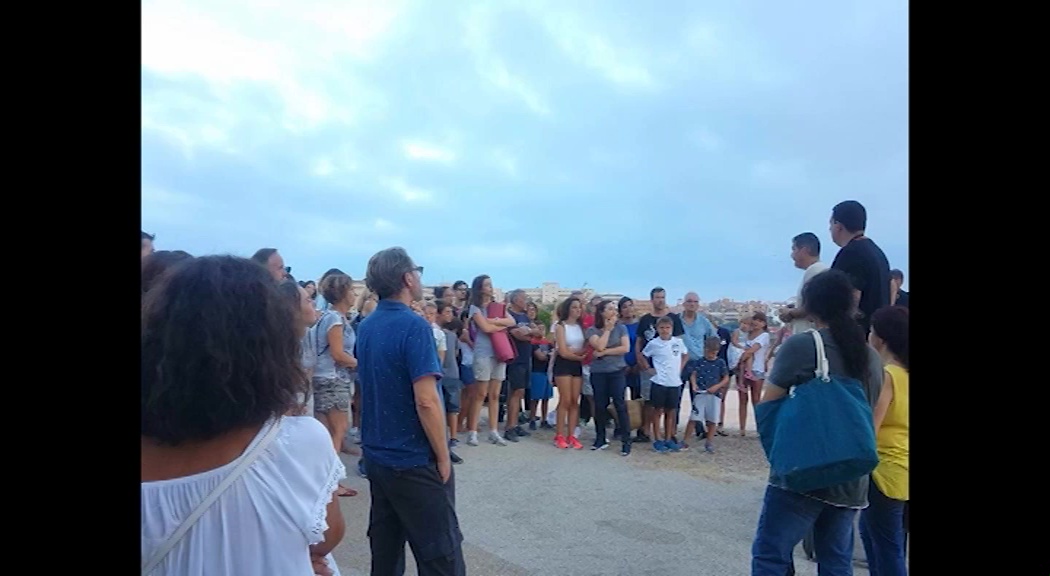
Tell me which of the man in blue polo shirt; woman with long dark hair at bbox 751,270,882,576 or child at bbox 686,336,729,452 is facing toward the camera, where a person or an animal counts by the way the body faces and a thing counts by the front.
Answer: the child

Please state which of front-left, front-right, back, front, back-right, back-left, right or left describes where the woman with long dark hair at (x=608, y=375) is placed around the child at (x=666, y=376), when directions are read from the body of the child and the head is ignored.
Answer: right

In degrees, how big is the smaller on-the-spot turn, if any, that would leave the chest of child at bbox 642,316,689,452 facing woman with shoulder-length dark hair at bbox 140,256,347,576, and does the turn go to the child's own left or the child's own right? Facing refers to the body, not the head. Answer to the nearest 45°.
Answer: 0° — they already face them

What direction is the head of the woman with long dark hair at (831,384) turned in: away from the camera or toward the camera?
away from the camera

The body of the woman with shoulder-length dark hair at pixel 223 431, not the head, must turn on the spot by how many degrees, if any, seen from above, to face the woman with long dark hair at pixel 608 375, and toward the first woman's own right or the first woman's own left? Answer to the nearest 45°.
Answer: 0° — they already face them

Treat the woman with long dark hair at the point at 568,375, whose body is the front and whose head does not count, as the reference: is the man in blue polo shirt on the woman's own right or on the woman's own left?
on the woman's own right

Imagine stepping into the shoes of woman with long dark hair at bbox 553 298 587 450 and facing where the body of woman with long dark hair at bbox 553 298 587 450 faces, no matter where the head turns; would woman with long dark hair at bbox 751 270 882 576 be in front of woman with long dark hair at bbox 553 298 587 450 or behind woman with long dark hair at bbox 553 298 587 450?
in front

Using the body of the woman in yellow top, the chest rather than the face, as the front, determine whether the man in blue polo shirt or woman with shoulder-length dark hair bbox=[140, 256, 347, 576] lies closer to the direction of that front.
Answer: the man in blue polo shirt

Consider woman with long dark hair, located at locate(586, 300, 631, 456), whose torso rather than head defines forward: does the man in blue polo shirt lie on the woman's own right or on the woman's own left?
on the woman's own right

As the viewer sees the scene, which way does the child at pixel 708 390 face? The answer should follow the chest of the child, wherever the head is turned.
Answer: toward the camera

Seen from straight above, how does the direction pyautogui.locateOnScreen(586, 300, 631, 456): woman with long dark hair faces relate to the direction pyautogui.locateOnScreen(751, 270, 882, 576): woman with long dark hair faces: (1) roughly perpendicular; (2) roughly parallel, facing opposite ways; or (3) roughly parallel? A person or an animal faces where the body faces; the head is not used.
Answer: roughly parallel, facing opposite ways

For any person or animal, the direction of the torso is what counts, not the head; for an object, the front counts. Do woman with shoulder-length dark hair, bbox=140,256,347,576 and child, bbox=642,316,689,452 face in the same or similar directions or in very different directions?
very different directions

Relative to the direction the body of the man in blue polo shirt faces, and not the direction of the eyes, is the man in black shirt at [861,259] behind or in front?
in front

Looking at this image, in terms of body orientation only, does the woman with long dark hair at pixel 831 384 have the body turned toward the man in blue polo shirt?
no

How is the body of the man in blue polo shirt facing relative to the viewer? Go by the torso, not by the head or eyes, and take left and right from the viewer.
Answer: facing away from the viewer and to the right of the viewer

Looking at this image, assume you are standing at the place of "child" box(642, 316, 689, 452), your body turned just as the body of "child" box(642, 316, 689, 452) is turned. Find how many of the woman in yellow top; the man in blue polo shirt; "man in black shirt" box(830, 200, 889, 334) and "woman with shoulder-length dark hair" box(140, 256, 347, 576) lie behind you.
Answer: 0

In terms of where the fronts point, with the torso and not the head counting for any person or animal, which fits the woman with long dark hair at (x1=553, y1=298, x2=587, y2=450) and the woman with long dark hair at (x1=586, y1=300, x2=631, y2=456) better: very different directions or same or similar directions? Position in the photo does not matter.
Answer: same or similar directions

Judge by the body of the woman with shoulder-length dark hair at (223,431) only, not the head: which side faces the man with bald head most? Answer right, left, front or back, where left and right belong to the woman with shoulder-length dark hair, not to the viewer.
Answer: front

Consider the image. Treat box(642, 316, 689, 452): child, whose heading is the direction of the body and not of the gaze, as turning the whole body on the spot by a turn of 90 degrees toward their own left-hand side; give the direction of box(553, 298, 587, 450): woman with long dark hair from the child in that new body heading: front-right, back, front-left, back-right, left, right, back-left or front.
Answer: back

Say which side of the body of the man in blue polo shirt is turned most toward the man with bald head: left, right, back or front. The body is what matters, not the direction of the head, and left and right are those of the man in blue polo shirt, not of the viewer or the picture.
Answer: front

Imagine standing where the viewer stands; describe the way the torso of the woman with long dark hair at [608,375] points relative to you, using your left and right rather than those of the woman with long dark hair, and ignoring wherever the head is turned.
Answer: facing the viewer and to the right of the viewer

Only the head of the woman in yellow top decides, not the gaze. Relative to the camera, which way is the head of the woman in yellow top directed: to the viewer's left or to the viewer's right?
to the viewer's left

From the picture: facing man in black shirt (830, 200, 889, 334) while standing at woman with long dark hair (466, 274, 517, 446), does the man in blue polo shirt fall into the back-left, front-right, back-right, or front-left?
front-right
